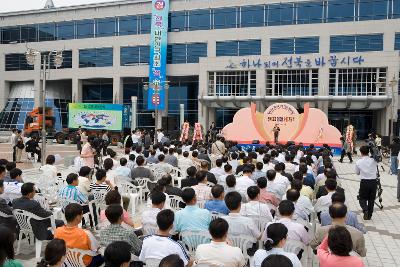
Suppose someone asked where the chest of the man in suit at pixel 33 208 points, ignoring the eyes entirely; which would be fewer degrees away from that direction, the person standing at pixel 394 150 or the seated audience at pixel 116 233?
the person standing

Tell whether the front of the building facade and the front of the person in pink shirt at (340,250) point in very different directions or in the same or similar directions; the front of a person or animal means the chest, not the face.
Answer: very different directions

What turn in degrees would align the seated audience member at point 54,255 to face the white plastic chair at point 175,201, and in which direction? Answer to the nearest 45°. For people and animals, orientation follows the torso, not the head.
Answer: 0° — they already face it

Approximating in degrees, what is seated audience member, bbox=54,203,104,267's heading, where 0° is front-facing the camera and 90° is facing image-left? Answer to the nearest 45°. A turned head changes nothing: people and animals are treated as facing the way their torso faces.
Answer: approximately 225°

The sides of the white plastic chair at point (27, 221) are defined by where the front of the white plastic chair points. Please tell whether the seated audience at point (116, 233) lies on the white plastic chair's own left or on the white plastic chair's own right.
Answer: on the white plastic chair's own right

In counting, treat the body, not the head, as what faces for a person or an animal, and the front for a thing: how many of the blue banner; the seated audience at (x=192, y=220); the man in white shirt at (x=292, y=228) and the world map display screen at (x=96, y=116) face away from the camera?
2

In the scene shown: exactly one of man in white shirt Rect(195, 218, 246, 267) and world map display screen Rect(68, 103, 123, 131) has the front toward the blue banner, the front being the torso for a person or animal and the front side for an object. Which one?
the man in white shirt

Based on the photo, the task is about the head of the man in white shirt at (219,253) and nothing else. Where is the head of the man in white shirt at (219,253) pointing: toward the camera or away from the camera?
away from the camera

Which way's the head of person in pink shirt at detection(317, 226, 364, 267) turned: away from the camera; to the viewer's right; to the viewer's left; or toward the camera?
away from the camera

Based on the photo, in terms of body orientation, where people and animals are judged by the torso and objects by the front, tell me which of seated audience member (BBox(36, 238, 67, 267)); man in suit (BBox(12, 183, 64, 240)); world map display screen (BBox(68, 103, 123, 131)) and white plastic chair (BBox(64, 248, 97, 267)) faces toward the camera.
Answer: the world map display screen

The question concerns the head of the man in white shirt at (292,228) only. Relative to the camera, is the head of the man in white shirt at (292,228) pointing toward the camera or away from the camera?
away from the camera

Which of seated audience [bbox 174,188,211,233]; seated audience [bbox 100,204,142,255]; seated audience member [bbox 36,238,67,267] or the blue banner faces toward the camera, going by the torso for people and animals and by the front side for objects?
the blue banner

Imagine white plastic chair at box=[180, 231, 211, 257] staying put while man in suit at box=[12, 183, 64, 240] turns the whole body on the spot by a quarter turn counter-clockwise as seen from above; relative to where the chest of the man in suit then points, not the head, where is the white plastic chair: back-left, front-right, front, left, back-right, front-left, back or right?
back

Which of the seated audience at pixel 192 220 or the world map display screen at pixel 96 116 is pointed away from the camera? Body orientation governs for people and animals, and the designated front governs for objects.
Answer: the seated audience

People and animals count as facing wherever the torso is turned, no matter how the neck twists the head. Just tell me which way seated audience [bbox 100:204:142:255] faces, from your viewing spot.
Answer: facing away from the viewer and to the right of the viewer
